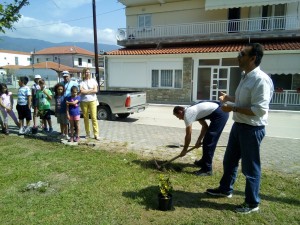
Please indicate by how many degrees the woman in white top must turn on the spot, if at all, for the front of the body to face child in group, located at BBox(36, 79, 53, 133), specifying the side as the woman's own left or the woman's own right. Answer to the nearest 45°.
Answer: approximately 135° to the woman's own right

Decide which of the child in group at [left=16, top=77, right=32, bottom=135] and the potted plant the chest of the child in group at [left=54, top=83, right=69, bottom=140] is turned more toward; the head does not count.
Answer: the potted plant

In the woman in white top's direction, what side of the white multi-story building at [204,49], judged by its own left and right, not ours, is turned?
front

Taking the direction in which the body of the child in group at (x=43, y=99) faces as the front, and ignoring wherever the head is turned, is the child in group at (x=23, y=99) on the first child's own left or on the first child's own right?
on the first child's own right

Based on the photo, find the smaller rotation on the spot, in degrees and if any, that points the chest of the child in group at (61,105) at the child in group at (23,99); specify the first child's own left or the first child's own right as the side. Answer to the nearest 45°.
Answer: approximately 135° to the first child's own right

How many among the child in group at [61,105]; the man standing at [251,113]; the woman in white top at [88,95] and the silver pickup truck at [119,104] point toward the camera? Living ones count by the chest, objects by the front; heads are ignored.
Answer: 2

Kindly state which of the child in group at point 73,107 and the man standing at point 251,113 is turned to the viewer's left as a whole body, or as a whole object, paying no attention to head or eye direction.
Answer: the man standing

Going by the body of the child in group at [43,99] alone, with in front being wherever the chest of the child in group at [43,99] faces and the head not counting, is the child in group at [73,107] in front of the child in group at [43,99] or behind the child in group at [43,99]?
in front

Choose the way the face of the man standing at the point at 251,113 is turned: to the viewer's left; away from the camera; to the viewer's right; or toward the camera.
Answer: to the viewer's left

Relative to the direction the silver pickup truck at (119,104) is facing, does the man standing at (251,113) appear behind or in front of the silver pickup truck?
behind

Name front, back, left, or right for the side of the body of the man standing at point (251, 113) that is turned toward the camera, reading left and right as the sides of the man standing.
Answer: left
